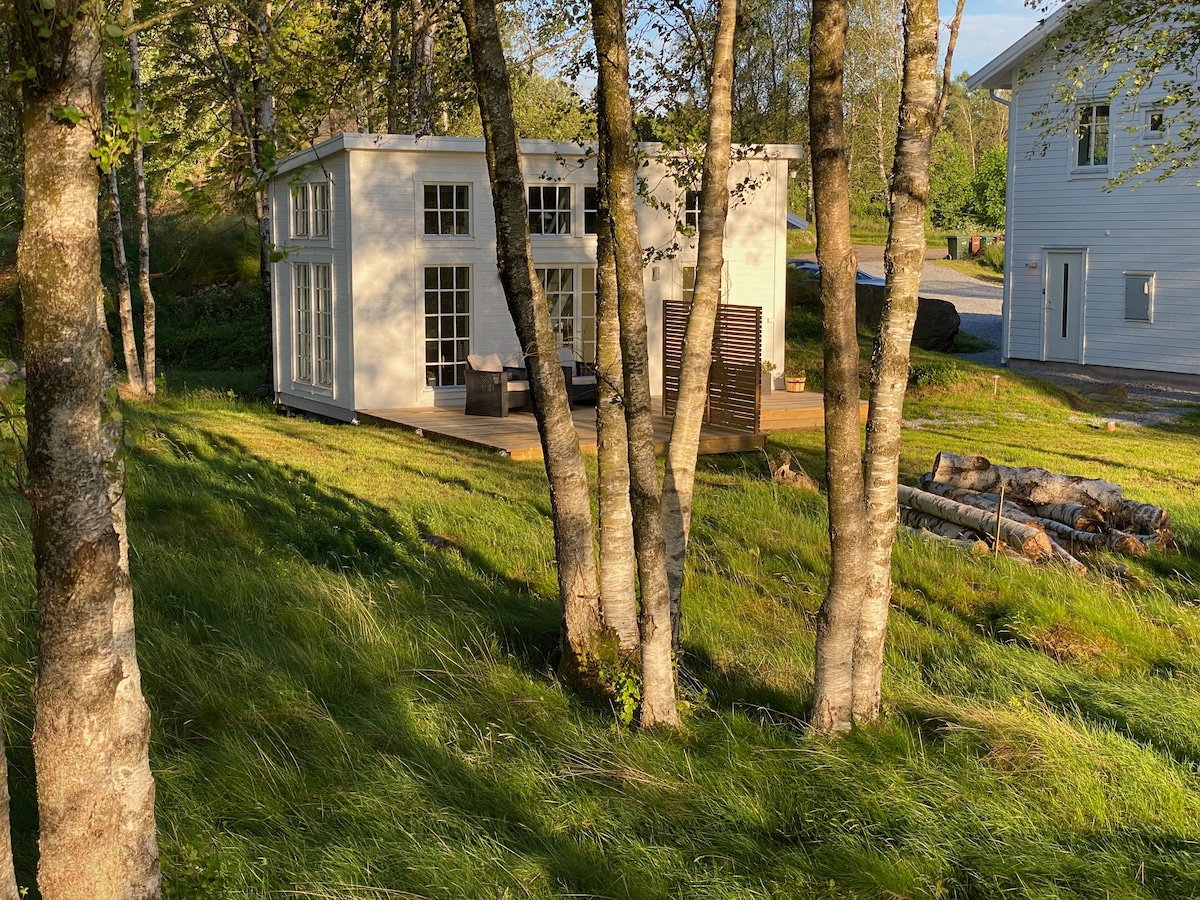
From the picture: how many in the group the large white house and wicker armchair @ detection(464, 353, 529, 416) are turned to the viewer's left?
0

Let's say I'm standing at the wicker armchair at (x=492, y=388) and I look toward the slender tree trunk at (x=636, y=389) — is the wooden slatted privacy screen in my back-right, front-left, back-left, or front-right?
front-left

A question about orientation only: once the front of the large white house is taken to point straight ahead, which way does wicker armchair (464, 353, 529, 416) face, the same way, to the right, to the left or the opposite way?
to the left

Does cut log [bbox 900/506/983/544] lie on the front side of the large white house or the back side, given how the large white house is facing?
on the front side

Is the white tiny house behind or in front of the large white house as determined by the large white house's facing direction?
in front

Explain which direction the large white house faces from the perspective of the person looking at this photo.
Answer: facing the viewer

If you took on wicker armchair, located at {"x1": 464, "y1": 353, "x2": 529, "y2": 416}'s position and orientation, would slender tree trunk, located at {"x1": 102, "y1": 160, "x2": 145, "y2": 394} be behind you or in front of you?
behind

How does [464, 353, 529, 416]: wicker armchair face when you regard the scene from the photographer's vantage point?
facing the viewer and to the right of the viewer

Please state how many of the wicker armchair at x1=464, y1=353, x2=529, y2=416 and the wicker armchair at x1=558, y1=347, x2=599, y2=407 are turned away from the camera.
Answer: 0

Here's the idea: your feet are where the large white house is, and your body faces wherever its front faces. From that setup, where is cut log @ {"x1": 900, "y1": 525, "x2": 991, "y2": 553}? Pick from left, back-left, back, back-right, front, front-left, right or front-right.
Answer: front

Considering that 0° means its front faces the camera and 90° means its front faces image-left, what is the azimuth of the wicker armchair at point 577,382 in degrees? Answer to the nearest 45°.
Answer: approximately 315°
